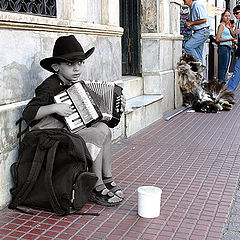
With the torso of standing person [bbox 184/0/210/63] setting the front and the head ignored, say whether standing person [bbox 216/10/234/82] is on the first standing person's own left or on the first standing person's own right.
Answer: on the first standing person's own right

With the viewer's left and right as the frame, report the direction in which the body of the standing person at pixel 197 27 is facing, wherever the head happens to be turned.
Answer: facing to the left of the viewer

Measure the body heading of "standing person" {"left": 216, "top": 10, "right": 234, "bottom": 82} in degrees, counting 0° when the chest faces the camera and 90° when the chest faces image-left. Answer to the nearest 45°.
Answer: approximately 315°

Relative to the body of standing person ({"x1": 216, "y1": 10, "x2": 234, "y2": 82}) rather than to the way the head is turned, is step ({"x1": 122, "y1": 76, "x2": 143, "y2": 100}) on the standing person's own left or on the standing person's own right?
on the standing person's own right

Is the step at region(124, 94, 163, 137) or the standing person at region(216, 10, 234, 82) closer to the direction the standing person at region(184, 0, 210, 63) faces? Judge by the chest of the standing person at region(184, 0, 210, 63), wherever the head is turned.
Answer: the step
